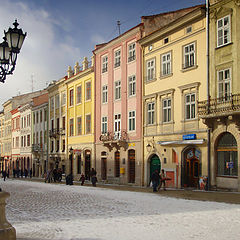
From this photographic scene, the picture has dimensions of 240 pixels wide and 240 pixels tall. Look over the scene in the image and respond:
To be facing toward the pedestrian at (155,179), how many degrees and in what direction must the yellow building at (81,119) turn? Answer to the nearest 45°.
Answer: approximately 45° to its left

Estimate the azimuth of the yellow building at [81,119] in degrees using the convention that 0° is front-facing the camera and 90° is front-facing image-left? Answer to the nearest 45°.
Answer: approximately 45°

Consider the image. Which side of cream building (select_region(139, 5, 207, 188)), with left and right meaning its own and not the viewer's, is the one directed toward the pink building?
right

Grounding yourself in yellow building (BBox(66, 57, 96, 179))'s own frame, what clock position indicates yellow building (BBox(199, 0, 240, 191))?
yellow building (BBox(199, 0, 240, 191)) is roughly at 10 o'clock from yellow building (BBox(66, 57, 96, 179)).

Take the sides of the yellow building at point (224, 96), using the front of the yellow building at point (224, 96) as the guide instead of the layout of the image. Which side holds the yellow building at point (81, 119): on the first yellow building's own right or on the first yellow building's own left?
on the first yellow building's own right

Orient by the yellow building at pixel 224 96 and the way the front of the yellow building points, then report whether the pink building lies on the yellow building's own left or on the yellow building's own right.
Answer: on the yellow building's own right

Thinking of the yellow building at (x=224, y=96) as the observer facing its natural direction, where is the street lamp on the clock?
The street lamp is roughly at 11 o'clock from the yellow building.

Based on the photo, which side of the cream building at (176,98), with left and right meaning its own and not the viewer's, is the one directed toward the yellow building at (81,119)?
right

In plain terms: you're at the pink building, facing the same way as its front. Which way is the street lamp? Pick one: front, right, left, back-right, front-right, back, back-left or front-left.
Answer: front-left
